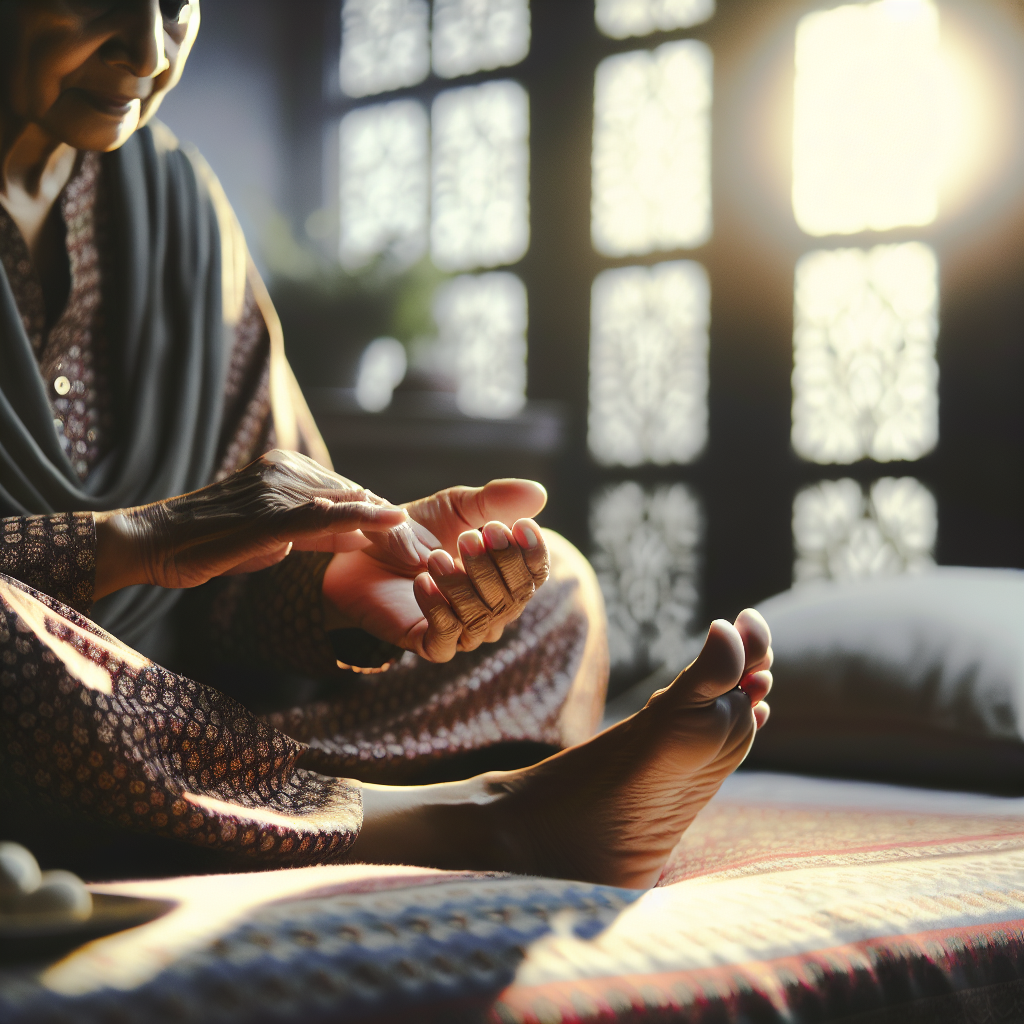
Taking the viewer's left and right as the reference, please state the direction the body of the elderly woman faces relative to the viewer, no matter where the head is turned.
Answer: facing the viewer and to the right of the viewer

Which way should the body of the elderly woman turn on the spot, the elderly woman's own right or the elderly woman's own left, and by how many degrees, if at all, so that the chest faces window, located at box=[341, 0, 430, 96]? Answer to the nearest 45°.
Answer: approximately 135° to the elderly woman's own left

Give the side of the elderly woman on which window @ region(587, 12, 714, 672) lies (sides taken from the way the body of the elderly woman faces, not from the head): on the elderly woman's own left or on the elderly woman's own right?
on the elderly woman's own left

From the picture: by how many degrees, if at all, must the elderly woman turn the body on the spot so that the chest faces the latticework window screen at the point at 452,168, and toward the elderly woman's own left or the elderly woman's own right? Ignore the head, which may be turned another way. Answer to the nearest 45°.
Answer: approximately 135° to the elderly woman's own left

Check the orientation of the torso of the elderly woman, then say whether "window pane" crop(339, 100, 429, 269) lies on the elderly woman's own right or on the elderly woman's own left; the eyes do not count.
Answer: on the elderly woman's own left

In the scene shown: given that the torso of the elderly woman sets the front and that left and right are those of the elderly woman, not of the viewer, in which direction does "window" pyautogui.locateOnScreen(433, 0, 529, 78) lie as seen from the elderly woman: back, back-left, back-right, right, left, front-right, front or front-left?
back-left

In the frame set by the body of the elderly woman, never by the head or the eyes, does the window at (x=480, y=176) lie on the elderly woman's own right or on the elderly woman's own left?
on the elderly woman's own left

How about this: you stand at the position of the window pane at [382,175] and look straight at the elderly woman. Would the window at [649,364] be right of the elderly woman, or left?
left

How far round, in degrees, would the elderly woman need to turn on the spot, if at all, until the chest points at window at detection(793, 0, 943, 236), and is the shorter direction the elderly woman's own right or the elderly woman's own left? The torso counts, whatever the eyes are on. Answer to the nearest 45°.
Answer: approximately 90° to the elderly woman's own left

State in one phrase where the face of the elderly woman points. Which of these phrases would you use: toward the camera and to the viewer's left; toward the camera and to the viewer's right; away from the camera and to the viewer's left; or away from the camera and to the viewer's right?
toward the camera and to the viewer's right
